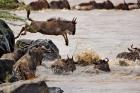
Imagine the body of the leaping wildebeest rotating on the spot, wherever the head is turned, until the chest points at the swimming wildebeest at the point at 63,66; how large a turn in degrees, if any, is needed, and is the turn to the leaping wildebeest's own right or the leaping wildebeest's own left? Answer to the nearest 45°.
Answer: approximately 90° to the leaping wildebeest's own right

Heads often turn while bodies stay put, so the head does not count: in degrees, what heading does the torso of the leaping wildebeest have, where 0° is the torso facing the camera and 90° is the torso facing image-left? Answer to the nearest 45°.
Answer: approximately 270°

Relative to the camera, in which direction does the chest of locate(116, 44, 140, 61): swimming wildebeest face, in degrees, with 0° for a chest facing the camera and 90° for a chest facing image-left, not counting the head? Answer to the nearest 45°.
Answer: approximately 270°
